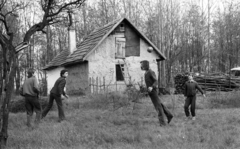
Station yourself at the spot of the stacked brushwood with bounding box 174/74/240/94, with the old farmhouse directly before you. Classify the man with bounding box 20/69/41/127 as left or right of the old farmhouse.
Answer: left

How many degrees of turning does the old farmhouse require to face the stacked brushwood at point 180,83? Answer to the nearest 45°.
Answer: approximately 45° to its left

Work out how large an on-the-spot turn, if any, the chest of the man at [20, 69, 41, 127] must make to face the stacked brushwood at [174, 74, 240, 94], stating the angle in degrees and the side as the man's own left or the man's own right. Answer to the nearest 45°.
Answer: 0° — they already face it

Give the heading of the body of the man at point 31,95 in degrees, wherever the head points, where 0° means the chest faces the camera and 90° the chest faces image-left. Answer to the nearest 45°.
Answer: approximately 225°

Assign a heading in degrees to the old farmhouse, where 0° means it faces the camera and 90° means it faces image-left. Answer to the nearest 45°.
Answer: approximately 315°

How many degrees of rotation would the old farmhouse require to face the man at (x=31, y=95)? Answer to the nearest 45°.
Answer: approximately 45° to its right

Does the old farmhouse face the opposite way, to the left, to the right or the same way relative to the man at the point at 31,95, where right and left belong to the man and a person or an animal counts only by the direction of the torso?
the opposite way
